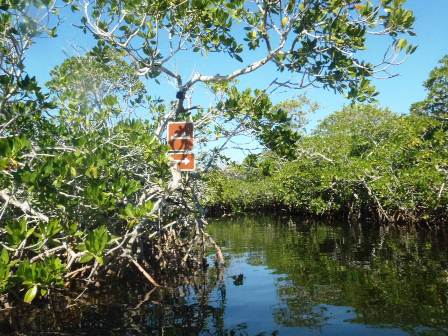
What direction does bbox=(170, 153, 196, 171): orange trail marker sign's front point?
toward the camera

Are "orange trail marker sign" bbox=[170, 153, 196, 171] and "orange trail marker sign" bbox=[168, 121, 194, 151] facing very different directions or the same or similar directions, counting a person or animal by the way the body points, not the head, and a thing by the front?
same or similar directions

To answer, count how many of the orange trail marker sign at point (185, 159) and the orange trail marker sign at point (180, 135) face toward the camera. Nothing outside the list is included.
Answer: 2
